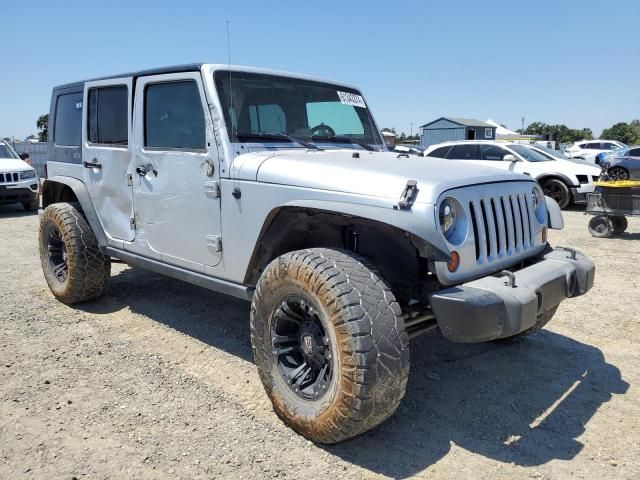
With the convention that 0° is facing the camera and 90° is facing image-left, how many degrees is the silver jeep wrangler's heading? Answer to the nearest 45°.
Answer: approximately 315°

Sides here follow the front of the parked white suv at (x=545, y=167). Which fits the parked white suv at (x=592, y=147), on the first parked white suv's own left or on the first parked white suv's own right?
on the first parked white suv's own left

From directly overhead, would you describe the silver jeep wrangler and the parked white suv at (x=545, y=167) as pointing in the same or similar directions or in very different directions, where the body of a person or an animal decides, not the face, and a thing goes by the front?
same or similar directions

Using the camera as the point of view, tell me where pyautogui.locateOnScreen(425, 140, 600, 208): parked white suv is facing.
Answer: facing the viewer and to the right of the viewer

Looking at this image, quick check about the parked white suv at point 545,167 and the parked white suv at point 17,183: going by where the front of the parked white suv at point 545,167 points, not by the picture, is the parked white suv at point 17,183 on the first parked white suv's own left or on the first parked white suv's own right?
on the first parked white suv's own right

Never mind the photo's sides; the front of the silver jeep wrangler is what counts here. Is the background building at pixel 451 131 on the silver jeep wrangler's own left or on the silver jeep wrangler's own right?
on the silver jeep wrangler's own left

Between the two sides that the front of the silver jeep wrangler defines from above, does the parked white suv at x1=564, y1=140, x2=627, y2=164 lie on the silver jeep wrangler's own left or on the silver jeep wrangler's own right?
on the silver jeep wrangler's own left

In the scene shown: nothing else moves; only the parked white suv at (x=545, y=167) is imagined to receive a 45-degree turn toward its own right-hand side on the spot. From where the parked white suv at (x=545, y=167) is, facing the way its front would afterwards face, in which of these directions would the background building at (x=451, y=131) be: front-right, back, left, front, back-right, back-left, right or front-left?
back

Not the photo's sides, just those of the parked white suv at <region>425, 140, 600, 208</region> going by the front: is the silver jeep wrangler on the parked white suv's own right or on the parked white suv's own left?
on the parked white suv's own right

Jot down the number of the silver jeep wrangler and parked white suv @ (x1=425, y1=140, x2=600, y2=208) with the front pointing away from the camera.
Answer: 0

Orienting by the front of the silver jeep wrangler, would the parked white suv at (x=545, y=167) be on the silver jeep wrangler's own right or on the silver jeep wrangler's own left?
on the silver jeep wrangler's own left
